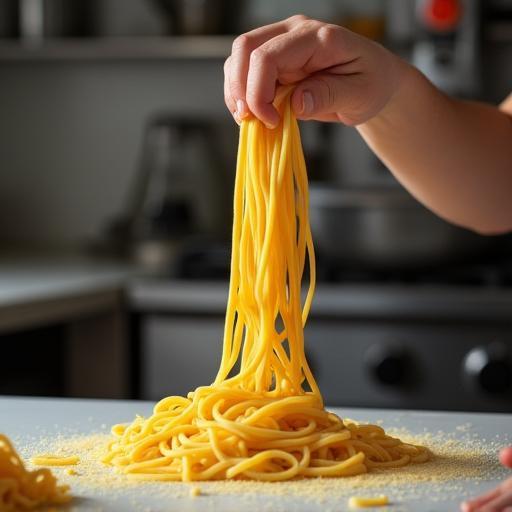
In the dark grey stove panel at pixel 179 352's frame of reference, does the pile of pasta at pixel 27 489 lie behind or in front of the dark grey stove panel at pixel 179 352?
in front

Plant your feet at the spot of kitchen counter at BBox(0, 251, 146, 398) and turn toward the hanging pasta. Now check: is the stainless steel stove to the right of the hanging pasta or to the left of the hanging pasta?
left

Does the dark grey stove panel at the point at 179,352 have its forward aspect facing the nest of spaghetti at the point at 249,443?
yes

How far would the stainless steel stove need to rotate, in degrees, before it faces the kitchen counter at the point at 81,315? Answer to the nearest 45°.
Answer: approximately 90° to its right

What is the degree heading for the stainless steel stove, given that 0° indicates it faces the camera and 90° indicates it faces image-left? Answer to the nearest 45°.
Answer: approximately 0°

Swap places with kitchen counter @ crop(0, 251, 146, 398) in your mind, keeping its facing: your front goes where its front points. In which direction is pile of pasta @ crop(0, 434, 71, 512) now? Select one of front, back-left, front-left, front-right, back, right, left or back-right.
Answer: front-right

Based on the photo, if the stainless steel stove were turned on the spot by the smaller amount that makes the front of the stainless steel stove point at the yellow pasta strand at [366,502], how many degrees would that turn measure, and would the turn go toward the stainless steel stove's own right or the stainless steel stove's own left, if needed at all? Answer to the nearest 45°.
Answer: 0° — it already faces it

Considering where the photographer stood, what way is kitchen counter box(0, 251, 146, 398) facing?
facing the viewer and to the right of the viewer

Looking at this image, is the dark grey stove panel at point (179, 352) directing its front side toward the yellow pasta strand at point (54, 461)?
yes

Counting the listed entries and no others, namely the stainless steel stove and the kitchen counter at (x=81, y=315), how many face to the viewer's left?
0

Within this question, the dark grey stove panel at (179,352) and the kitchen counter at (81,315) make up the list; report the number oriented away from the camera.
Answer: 0

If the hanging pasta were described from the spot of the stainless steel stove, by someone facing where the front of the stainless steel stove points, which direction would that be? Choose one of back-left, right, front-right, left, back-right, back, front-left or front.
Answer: front

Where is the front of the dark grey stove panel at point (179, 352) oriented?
toward the camera

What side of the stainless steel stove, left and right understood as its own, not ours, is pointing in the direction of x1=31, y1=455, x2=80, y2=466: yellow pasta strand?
front
